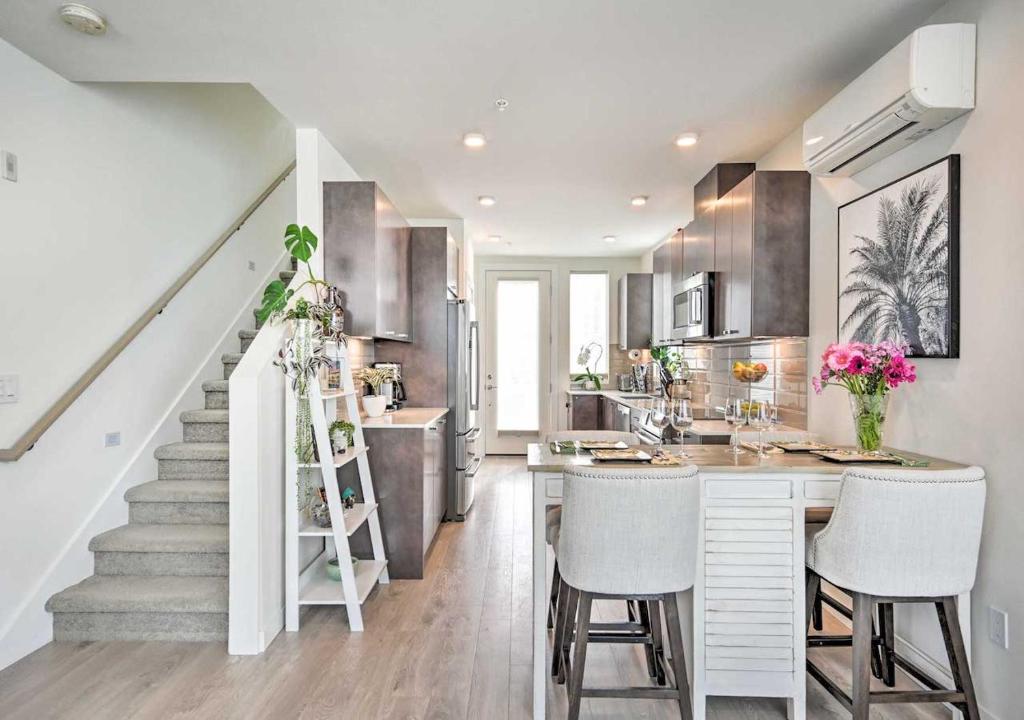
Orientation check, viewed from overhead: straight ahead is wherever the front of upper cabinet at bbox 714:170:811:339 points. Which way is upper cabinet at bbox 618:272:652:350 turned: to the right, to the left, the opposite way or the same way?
to the left

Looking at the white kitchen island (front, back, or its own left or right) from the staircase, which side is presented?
right

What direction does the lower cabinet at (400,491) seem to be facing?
to the viewer's right

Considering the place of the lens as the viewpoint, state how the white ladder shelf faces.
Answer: facing to the right of the viewer

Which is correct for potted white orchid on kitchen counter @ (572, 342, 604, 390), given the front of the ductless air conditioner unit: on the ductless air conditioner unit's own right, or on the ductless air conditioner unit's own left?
on the ductless air conditioner unit's own right

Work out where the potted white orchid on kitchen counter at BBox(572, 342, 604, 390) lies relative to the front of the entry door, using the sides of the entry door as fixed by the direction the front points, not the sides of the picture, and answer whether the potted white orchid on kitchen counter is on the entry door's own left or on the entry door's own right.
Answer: on the entry door's own left

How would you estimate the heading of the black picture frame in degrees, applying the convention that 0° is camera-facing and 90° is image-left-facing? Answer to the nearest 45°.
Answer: approximately 45°

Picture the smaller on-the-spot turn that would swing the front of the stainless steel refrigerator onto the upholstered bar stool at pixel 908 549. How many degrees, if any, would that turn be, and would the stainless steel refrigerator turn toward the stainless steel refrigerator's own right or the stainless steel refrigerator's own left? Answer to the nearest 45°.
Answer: approximately 45° to the stainless steel refrigerator's own right

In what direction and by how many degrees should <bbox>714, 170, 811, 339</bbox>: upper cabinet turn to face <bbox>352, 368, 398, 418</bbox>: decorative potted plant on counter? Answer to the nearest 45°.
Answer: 0° — it already faces it

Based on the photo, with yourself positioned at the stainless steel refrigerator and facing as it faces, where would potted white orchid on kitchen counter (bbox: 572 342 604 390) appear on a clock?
The potted white orchid on kitchen counter is roughly at 10 o'clock from the stainless steel refrigerator.
